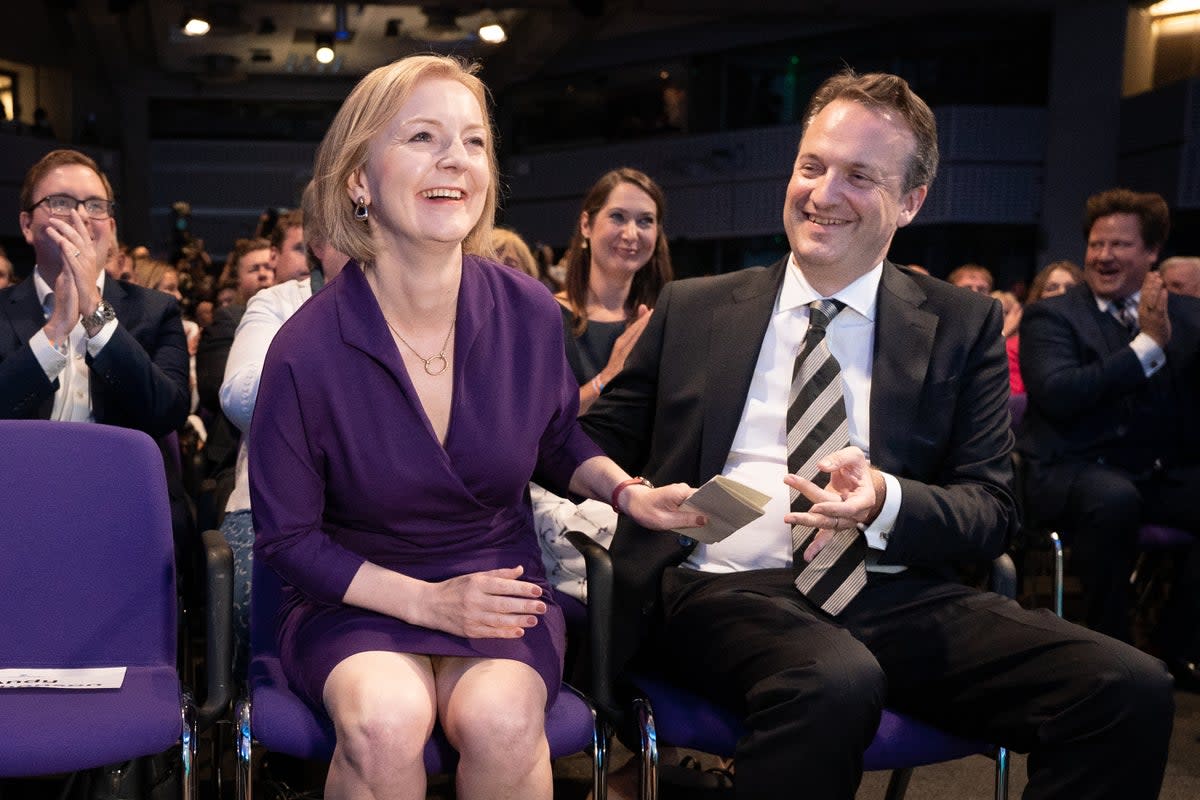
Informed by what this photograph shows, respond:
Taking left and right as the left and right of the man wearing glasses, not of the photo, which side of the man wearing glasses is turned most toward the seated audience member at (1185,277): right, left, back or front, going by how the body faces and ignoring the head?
left

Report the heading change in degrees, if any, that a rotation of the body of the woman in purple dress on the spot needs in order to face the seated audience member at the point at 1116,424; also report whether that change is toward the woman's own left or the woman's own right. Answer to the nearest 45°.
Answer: approximately 135° to the woman's own left

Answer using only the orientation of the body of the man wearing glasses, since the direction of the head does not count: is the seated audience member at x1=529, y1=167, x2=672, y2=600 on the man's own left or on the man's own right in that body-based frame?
on the man's own left

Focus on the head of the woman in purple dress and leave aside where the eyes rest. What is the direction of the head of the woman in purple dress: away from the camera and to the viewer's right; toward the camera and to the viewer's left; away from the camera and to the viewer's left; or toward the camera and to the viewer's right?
toward the camera and to the viewer's right

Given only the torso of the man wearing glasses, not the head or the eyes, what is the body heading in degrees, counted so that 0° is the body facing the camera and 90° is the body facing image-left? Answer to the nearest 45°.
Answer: approximately 0°

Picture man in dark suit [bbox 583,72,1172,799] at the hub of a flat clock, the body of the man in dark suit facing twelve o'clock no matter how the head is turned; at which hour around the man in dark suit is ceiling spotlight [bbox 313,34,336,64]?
The ceiling spotlight is roughly at 5 o'clock from the man in dark suit.

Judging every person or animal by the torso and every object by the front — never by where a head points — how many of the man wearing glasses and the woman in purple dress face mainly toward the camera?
2

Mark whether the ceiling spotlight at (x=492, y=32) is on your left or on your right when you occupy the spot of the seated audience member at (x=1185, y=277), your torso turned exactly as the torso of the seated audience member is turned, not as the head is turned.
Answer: on your right

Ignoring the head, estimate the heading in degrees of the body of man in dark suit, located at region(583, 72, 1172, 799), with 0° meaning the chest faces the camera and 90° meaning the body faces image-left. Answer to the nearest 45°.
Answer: approximately 0°
